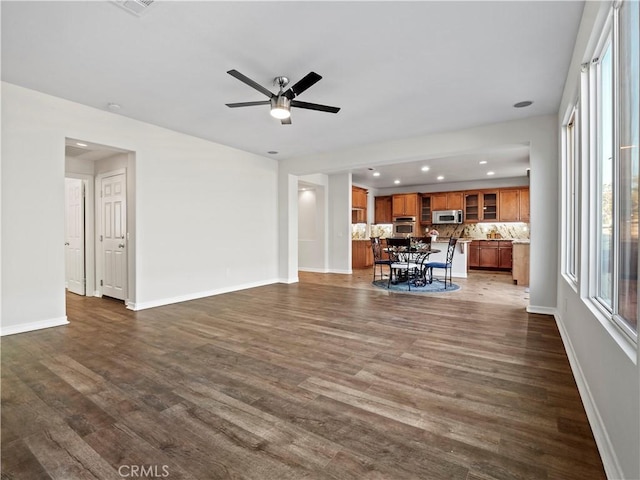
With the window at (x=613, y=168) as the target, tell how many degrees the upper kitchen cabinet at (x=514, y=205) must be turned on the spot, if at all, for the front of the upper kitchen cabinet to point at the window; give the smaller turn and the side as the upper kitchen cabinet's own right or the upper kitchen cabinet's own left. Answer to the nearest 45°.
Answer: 0° — it already faces it

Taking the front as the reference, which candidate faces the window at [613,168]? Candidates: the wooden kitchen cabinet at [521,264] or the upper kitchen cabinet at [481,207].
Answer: the upper kitchen cabinet

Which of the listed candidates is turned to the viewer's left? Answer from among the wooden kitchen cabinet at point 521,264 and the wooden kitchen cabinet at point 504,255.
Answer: the wooden kitchen cabinet at point 521,264

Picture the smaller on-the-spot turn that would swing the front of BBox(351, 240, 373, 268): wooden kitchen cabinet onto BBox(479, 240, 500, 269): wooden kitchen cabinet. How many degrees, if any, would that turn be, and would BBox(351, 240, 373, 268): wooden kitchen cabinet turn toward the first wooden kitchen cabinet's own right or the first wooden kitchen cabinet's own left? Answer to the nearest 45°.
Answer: approximately 45° to the first wooden kitchen cabinet's own left

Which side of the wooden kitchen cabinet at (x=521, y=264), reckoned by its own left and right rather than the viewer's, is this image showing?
left

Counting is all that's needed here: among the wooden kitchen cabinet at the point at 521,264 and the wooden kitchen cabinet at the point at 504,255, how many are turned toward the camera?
1

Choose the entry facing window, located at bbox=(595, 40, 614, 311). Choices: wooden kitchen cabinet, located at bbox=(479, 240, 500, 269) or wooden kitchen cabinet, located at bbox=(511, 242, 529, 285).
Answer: wooden kitchen cabinet, located at bbox=(479, 240, 500, 269)

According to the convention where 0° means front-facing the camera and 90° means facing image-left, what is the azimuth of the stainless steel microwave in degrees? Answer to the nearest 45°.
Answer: approximately 0°

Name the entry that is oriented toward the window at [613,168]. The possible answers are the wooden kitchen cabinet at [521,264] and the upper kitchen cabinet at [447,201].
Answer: the upper kitchen cabinet

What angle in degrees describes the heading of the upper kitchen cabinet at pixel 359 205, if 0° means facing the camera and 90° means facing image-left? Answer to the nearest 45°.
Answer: approximately 315°

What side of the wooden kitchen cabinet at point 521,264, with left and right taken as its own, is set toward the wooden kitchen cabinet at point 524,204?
right
